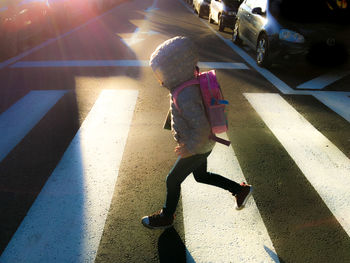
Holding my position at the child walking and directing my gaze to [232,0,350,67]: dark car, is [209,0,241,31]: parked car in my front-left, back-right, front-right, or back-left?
front-left

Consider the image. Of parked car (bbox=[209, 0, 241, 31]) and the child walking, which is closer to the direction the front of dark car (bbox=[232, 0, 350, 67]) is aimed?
the child walking

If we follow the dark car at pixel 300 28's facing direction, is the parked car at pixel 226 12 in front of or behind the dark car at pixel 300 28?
behind

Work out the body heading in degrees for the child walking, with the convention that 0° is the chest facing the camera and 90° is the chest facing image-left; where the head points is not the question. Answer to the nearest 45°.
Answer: approximately 90°

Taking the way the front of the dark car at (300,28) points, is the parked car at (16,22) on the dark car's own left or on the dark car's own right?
on the dark car's own right

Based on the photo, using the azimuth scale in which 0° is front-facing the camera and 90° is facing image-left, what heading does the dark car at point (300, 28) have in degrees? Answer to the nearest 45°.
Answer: approximately 315°

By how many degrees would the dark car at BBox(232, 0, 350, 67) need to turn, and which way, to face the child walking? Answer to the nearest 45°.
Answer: approximately 45° to its right

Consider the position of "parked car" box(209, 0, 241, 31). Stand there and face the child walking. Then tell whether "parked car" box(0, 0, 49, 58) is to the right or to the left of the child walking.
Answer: right

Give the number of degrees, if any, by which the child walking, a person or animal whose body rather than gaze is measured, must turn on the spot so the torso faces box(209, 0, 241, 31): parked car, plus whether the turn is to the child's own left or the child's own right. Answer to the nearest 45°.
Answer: approximately 90° to the child's own right

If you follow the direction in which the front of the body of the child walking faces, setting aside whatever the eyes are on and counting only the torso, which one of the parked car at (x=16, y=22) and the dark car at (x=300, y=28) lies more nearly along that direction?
the parked car
